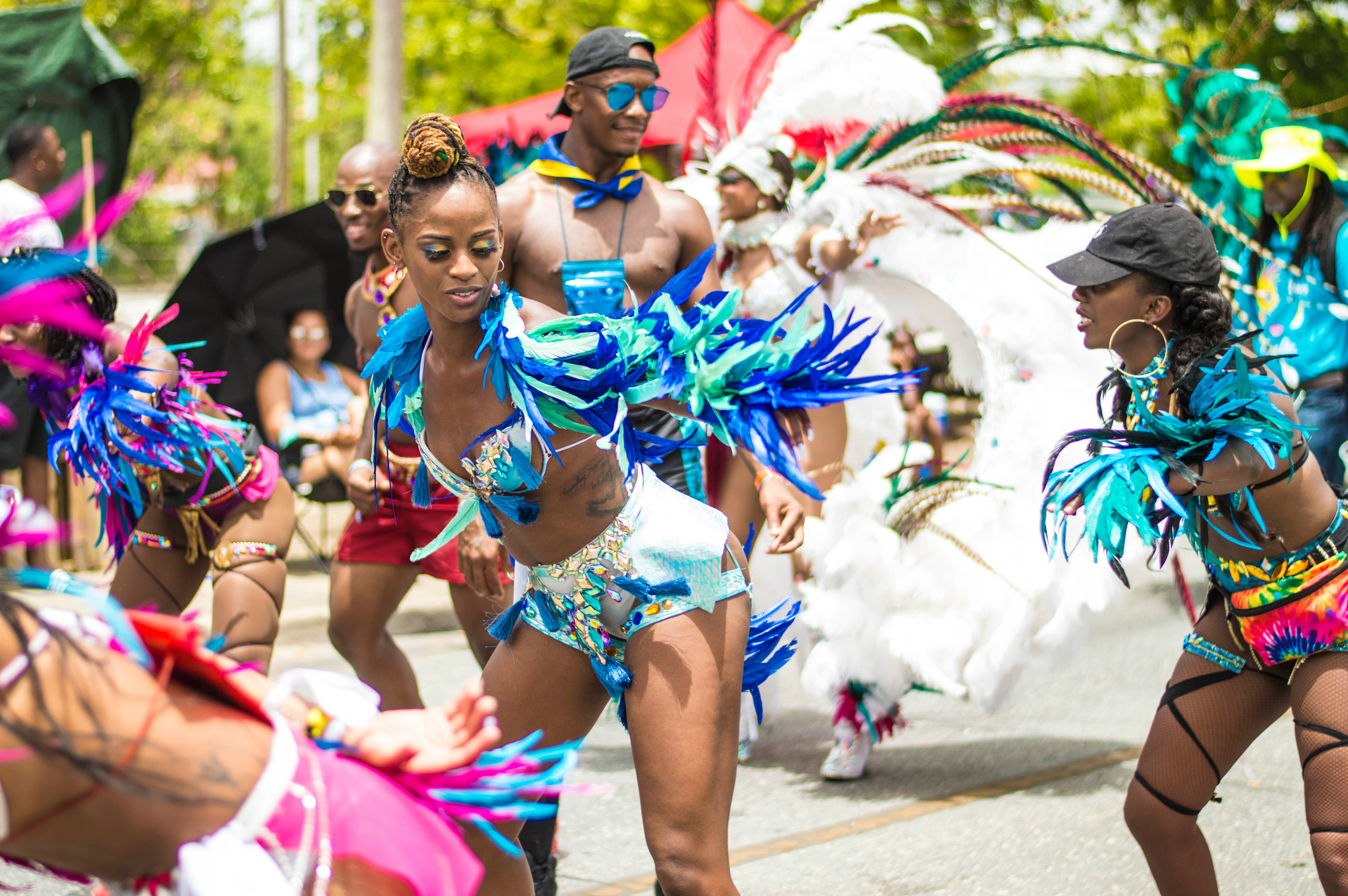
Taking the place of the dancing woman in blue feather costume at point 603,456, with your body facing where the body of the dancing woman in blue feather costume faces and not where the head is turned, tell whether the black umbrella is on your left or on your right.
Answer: on your right

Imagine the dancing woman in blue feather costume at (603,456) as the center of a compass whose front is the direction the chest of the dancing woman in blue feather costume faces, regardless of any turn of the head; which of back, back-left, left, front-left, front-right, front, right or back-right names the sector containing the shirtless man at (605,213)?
back-right

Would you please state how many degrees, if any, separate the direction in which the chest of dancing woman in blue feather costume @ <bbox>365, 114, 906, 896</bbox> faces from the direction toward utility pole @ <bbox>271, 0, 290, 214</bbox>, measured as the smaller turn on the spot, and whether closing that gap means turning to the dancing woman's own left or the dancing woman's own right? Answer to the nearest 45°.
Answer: approximately 135° to the dancing woman's own right

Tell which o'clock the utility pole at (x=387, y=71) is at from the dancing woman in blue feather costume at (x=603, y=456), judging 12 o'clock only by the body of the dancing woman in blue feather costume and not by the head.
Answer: The utility pole is roughly at 4 o'clock from the dancing woman in blue feather costume.

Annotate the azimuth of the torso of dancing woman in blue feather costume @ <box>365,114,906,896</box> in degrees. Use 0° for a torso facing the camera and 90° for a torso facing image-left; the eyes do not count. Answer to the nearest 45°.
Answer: approximately 45°

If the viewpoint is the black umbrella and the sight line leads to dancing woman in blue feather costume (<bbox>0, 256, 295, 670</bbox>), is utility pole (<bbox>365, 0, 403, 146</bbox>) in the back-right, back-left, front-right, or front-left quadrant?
back-left
